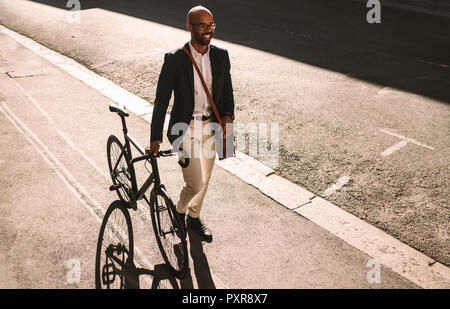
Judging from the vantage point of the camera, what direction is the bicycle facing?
facing the viewer and to the right of the viewer

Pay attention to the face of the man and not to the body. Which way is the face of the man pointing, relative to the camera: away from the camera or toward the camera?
toward the camera
